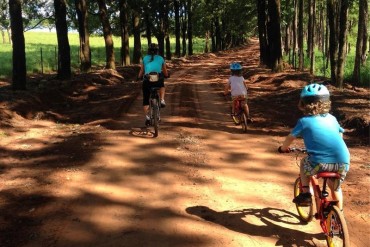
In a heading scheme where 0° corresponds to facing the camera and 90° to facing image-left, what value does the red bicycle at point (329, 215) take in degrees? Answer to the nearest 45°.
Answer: approximately 135°

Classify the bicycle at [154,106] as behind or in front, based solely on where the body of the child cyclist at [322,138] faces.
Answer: in front

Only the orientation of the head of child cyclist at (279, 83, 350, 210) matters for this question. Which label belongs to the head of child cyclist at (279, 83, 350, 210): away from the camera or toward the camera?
away from the camera

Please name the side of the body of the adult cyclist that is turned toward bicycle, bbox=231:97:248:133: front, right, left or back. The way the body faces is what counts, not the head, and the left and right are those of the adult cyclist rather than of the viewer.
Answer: right

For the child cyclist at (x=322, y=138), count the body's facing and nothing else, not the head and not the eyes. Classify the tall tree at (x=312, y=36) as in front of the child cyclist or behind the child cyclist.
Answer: in front

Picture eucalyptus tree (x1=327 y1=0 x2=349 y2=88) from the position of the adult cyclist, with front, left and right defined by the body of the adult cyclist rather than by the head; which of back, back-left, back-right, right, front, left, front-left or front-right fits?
front-right

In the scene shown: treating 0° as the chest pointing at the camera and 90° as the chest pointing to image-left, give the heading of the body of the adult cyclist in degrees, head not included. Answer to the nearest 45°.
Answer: approximately 180°

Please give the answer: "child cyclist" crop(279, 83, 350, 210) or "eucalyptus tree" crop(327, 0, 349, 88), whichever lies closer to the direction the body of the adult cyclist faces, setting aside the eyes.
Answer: the eucalyptus tree

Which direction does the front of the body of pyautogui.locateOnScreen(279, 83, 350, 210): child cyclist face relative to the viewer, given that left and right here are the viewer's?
facing away from the viewer and to the left of the viewer
